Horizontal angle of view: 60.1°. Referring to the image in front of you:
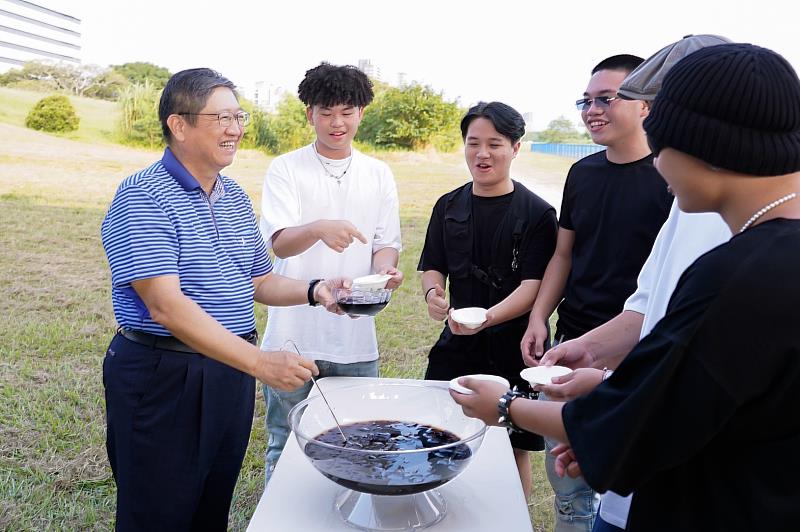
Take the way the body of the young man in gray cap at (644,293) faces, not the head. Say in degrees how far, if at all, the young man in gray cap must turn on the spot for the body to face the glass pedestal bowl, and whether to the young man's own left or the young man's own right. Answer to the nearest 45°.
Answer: approximately 45° to the young man's own left

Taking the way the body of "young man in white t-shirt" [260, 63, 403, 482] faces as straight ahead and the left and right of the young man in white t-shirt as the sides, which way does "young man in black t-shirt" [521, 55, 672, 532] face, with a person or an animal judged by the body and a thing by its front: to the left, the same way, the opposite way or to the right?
to the right

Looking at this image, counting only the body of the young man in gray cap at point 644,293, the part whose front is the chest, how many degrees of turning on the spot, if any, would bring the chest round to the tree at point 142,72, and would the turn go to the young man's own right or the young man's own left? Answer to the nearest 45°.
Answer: approximately 45° to the young man's own right

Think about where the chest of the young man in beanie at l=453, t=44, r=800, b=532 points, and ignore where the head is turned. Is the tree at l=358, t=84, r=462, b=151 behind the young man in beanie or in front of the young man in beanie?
in front

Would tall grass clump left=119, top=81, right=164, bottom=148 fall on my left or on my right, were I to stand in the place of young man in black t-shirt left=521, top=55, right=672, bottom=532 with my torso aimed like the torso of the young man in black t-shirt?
on my right

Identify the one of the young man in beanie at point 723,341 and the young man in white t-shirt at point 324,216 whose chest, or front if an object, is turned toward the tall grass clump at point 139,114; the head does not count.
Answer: the young man in beanie

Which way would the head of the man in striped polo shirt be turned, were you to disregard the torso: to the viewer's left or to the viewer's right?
to the viewer's right

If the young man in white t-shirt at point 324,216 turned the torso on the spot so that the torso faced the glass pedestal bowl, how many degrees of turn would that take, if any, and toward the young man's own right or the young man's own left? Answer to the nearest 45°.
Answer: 0° — they already face it

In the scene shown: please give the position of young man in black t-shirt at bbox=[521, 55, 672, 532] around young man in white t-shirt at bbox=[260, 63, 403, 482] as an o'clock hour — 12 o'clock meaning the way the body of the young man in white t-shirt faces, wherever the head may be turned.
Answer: The young man in black t-shirt is roughly at 10 o'clock from the young man in white t-shirt.

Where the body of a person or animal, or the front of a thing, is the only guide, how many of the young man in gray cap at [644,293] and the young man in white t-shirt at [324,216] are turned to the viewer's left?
1

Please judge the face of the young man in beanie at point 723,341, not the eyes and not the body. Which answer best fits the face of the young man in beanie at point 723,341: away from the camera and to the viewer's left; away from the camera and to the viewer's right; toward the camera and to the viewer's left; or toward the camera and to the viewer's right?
away from the camera and to the viewer's left

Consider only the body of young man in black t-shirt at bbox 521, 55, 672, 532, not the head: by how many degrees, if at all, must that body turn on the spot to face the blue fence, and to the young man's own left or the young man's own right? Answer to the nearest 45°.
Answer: approximately 135° to the young man's own right

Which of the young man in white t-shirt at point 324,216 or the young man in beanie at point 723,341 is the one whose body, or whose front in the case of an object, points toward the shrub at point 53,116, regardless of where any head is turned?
the young man in beanie

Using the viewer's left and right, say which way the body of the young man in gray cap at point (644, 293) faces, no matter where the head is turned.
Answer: facing to the left of the viewer

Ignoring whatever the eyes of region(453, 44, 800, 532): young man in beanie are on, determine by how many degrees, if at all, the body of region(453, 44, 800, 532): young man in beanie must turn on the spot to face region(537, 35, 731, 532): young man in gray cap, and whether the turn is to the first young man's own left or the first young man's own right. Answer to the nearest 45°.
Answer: approximately 45° to the first young man's own right

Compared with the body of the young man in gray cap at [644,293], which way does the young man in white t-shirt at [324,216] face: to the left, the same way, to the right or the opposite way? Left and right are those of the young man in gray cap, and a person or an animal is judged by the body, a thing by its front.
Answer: to the left

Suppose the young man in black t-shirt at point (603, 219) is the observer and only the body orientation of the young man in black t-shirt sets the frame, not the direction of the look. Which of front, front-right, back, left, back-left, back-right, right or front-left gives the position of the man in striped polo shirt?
front
